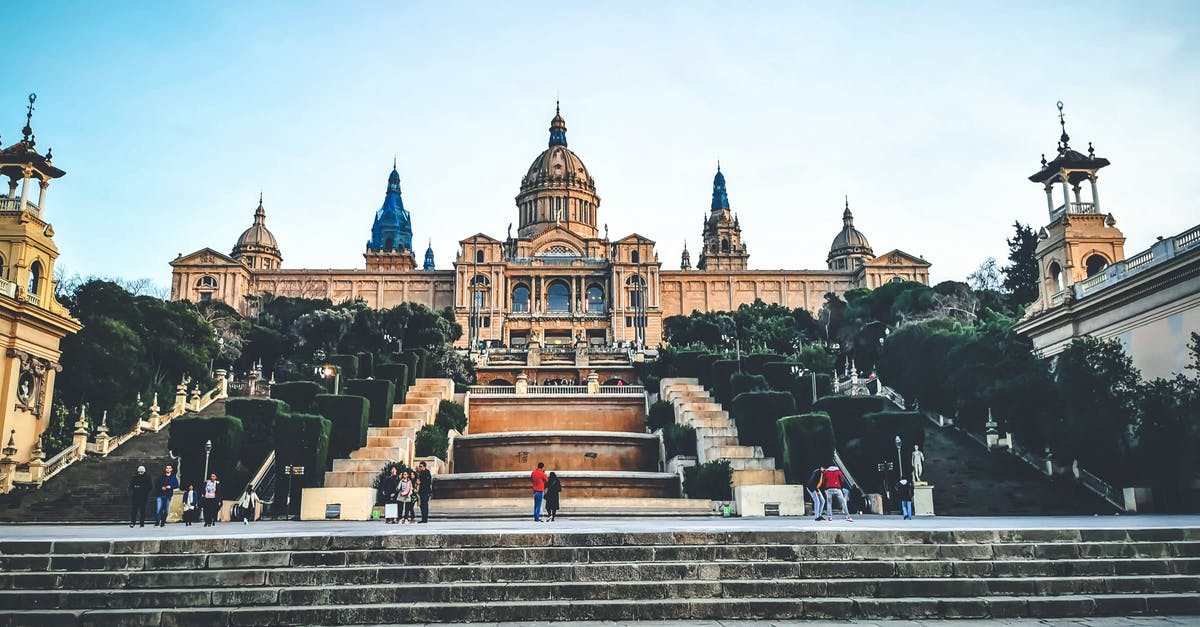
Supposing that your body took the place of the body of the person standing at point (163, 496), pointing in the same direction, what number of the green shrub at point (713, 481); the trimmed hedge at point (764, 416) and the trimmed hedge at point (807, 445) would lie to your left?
3

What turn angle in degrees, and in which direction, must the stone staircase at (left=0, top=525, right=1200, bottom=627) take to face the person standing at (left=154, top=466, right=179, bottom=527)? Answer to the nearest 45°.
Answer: approximately 135° to its right

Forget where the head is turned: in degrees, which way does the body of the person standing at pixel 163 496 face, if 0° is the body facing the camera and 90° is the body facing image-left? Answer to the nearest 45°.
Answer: approximately 0°

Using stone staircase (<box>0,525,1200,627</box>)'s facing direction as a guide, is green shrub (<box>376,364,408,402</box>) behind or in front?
behind

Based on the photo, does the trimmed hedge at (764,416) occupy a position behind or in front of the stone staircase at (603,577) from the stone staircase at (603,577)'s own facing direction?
behind

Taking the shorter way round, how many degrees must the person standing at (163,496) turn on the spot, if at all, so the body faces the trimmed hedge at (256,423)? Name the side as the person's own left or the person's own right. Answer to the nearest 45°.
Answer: approximately 180°

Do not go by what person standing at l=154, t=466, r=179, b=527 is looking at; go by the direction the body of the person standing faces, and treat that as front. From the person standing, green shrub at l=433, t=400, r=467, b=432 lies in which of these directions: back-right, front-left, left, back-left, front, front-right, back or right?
back-left

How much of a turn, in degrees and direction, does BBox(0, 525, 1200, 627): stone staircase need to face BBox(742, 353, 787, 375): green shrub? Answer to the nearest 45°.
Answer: approximately 180°

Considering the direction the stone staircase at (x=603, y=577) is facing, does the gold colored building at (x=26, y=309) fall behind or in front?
behind

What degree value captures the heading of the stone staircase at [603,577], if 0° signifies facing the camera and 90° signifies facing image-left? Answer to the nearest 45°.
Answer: approximately 0°

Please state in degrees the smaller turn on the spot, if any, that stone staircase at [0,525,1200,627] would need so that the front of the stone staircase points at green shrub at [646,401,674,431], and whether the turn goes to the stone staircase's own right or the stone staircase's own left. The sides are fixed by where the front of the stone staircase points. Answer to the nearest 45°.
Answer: approximately 180°

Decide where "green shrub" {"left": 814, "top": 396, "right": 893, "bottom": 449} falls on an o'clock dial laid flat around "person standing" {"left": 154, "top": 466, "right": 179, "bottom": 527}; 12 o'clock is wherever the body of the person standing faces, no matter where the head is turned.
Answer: The green shrub is roughly at 9 o'clock from the person standing.

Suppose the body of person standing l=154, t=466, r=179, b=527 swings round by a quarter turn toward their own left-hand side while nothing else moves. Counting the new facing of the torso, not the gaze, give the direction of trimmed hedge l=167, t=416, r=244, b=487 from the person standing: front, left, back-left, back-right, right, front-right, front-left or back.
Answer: left

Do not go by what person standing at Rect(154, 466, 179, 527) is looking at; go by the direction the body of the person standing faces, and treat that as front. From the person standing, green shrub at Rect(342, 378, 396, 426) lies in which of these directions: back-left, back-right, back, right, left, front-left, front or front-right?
back-left

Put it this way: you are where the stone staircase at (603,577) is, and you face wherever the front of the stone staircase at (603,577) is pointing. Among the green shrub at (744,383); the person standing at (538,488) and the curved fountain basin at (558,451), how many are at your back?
3
